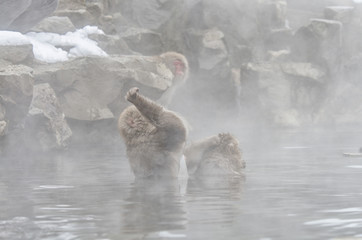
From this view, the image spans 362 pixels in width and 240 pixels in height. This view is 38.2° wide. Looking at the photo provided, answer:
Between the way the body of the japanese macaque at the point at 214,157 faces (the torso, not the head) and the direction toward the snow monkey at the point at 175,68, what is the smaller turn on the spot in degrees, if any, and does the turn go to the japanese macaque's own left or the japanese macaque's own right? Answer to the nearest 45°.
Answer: approximately 90° to the japanese macaque's own left

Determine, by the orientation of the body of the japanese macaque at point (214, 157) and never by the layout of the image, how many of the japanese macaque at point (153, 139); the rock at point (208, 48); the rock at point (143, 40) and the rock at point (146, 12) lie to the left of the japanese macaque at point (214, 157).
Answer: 3

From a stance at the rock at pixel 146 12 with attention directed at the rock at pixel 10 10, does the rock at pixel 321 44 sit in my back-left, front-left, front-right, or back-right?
back-left

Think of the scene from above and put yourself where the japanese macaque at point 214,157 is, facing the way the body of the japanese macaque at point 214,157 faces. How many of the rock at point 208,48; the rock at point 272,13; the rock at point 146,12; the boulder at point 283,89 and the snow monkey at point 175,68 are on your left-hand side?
5

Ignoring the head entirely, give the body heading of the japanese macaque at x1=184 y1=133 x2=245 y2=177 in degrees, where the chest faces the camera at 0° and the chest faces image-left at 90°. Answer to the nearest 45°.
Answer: approximately 270°

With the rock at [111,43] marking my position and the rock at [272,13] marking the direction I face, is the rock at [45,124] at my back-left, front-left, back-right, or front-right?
back-right

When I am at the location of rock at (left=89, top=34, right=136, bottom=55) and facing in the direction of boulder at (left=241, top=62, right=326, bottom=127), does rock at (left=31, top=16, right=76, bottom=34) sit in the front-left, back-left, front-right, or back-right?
back-left

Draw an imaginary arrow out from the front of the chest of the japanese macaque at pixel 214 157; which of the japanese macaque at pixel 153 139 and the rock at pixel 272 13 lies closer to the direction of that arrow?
the rock

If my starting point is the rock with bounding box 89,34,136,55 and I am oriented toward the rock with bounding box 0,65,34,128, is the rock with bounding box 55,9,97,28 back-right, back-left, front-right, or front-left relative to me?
back-right
